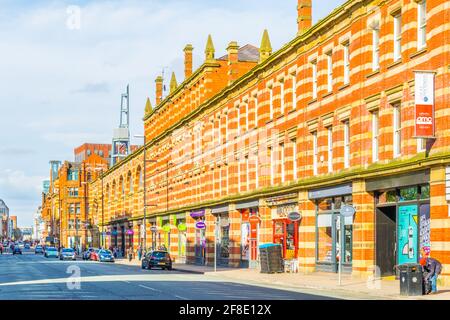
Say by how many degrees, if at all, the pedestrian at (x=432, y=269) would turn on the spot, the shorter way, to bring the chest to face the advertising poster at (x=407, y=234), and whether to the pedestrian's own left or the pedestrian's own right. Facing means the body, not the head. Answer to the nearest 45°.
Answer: approximately 90° to the pedestrian's own right

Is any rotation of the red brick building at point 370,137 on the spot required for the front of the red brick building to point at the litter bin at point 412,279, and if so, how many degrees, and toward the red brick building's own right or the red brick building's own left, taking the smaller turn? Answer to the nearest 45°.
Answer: approximately 45° to the red brick building's own left

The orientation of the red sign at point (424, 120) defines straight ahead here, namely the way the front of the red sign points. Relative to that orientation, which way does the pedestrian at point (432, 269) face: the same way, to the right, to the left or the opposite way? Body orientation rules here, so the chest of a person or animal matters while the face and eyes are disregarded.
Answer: to the right

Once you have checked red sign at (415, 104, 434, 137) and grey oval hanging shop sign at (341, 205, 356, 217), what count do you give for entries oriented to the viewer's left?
0

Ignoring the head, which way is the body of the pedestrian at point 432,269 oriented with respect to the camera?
to the viewer's left

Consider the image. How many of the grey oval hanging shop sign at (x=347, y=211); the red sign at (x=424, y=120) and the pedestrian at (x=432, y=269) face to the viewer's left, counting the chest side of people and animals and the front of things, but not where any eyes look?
1

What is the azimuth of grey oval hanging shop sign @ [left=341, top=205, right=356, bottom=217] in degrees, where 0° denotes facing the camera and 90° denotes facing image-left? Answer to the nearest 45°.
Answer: approximately 0°

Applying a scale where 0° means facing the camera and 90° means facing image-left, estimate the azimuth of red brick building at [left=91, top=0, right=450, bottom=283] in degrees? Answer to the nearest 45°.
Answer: approximately 45°

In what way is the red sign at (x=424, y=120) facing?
toward the camera
